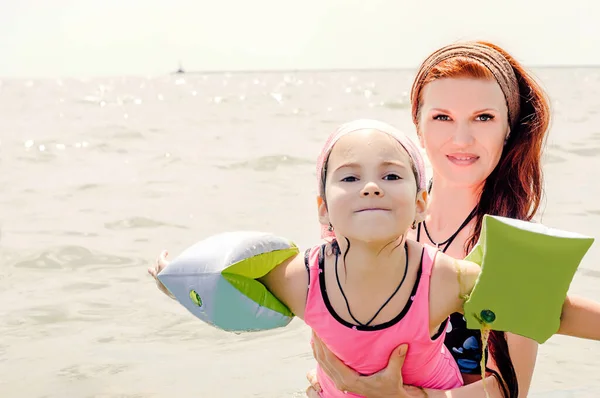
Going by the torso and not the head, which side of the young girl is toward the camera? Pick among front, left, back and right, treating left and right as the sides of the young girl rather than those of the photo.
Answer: front
